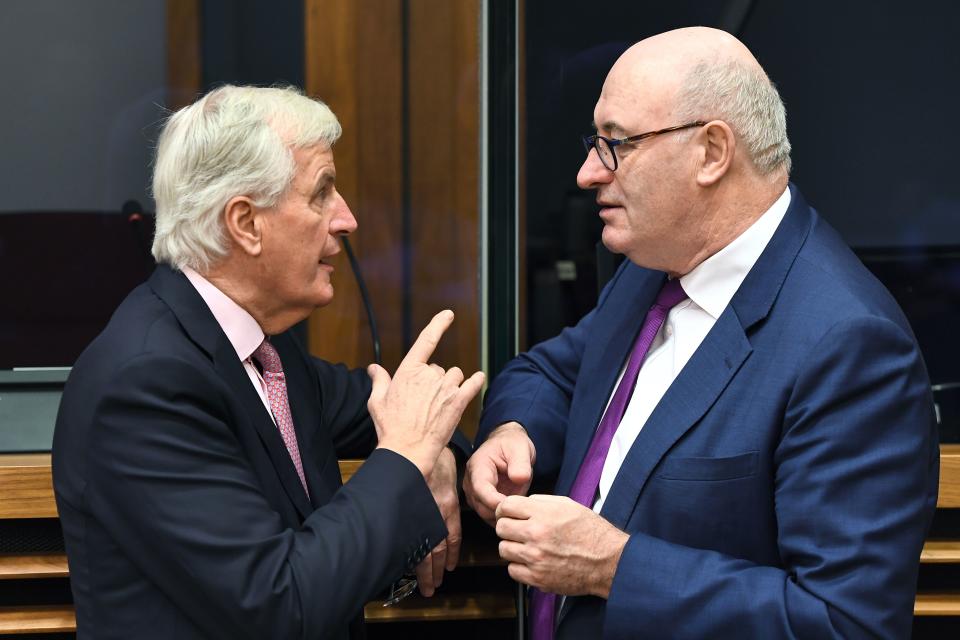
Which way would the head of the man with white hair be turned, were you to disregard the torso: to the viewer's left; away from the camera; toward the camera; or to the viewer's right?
to the viewer's right

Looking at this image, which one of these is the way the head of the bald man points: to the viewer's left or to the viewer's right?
to the viewer's left

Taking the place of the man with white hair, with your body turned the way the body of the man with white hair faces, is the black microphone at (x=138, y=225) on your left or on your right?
on your left

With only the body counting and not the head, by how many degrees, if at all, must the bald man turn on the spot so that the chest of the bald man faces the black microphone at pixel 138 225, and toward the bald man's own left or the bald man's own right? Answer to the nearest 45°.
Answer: approximately 90° to the bald man's own right

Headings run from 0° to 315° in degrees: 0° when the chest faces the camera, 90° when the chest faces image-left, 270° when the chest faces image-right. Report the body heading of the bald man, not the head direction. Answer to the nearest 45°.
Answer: approximately 45°

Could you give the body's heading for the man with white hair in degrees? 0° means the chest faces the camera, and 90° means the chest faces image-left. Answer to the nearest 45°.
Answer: approximately 270°
